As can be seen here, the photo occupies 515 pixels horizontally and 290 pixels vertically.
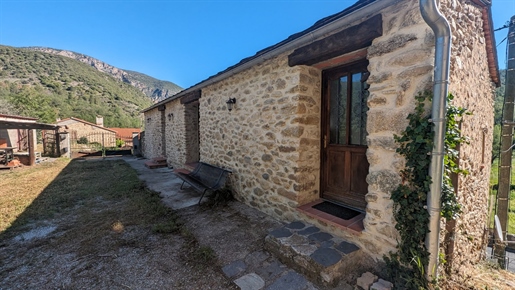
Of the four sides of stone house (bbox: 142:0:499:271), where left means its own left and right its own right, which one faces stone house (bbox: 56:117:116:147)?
right

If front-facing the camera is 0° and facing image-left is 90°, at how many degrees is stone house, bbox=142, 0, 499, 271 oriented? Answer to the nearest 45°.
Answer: approximately 45°

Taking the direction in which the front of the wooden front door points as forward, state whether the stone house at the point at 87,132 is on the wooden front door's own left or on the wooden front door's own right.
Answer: on the wooden front door's own right

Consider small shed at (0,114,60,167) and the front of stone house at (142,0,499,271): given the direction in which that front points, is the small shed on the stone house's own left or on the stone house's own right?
on the stone house's own right

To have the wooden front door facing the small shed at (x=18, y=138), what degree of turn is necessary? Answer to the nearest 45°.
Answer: approximately 45° to its right

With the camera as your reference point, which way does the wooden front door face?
facing the viewer and to the left of the viewer
